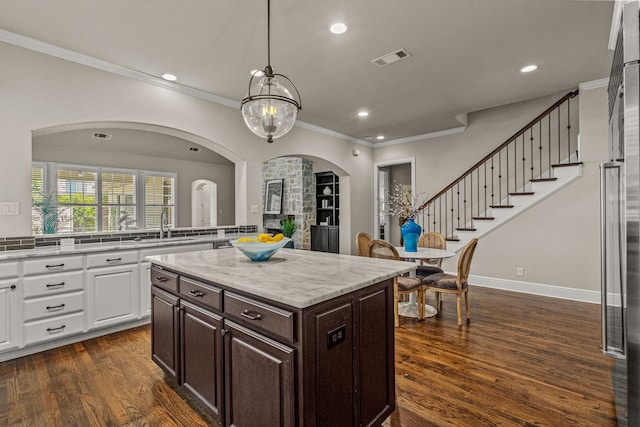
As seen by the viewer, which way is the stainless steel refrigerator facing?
to the viewer's left

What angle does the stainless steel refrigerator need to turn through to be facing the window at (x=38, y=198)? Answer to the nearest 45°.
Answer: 0° — it already faces it

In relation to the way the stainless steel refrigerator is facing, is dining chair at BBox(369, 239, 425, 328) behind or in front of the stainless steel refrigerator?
in front

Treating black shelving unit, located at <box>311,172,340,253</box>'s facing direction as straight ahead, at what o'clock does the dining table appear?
The dining table is roughly at 10 o'clock from the black shelving unit.

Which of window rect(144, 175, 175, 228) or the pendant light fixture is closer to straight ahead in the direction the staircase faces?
the window

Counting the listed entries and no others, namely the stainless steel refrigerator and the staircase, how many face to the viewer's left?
2

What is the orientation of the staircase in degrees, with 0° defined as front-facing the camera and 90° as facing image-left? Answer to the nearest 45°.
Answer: approximately 90°

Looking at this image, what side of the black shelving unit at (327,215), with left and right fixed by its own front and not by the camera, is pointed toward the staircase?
left

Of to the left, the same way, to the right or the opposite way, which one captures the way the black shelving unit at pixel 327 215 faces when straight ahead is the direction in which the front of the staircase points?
to the left

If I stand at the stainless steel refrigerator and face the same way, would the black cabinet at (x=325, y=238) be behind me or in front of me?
in front

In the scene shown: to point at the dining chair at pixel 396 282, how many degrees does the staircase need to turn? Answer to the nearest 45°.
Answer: approximately 45° to its left
